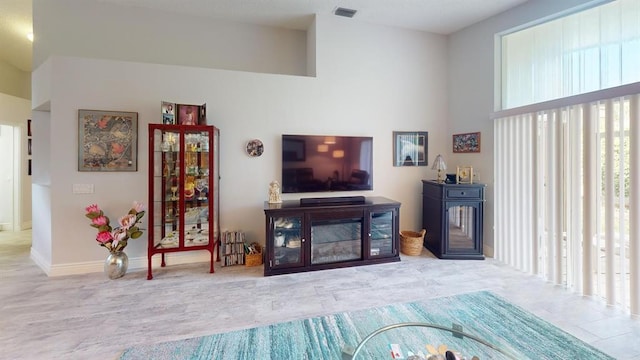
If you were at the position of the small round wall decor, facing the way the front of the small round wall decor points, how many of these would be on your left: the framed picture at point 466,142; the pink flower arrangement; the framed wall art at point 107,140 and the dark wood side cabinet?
2

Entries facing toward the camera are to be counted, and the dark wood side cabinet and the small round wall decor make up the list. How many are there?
2

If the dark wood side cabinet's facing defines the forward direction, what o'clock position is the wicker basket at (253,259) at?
The wicker basket is roughly at 2 o'clock from the dark wood side cabinet.

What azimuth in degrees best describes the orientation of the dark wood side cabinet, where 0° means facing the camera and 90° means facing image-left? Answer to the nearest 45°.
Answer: approximately 0°

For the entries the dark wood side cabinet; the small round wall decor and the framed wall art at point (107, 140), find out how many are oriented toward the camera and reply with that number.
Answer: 3

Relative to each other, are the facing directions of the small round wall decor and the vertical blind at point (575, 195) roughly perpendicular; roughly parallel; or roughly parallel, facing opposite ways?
roughly perpendicular

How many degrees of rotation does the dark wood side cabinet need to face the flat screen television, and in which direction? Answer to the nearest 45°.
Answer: approximately 90° to its right

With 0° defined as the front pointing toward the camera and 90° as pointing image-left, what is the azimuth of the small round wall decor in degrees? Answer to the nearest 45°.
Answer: approximately 0°

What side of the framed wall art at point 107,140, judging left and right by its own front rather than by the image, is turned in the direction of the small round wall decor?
left

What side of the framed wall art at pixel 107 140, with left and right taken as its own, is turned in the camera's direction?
front

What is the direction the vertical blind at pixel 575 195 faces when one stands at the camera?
facing the viewer and to the left of the viewer
